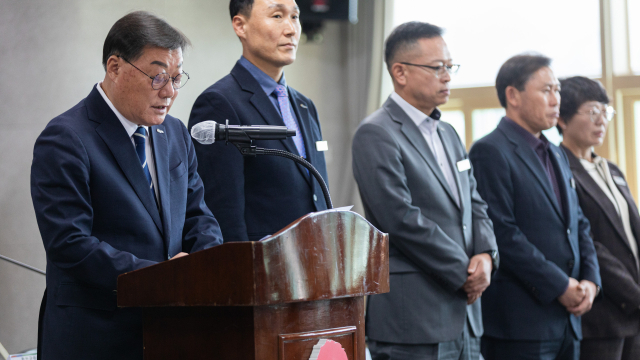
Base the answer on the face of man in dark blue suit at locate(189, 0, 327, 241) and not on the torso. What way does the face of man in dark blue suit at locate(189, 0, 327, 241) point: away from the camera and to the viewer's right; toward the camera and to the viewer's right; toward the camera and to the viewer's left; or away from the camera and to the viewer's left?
toward the camera and to the viewer's right

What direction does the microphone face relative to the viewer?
to the viewer's left

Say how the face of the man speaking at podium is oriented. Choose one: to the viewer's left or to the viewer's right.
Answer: to the viewer's right

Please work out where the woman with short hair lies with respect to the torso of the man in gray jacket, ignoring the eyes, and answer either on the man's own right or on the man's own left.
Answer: on the man's own left

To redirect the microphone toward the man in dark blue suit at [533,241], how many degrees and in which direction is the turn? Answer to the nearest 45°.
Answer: approximately 135° to its right

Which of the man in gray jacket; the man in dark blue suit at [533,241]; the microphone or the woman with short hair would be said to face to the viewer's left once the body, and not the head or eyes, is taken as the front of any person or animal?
the microphone

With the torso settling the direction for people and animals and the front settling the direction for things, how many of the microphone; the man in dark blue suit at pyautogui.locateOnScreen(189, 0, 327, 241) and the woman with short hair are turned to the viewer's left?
1

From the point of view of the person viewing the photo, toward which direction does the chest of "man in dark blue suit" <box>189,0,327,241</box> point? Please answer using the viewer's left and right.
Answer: facing the viewer and to the right of the viewer

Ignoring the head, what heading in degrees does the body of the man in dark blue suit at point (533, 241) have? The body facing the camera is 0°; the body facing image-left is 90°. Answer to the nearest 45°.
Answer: approximately 315°
